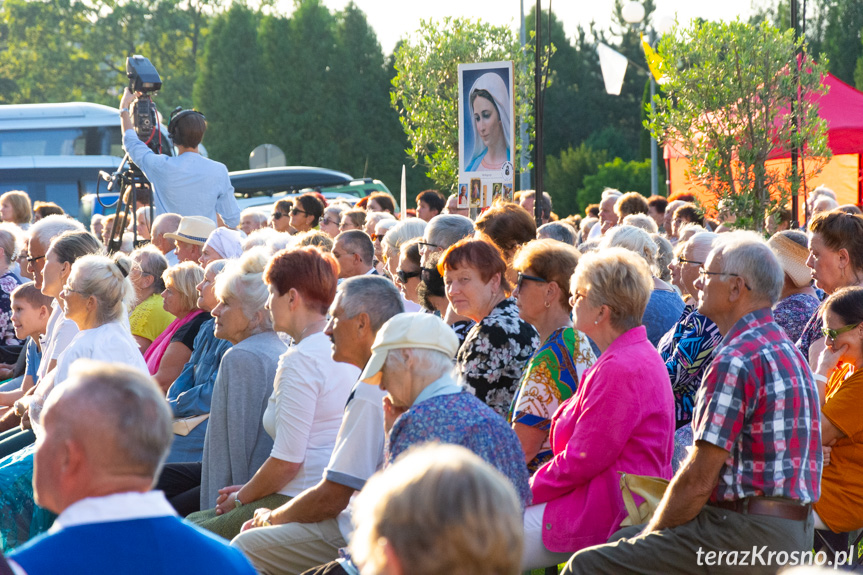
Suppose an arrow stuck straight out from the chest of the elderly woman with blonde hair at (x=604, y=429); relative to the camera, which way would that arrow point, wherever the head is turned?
to the viewer's left

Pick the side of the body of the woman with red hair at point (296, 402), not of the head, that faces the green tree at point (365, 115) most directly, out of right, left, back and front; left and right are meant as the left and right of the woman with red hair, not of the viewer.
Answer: right

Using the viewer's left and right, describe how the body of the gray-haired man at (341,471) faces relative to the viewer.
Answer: facing to the left of the viewer

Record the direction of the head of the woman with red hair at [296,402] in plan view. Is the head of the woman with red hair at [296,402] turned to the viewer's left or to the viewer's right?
to the viewer's left

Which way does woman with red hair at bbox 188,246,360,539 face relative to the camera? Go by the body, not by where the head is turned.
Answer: to the viewer's left

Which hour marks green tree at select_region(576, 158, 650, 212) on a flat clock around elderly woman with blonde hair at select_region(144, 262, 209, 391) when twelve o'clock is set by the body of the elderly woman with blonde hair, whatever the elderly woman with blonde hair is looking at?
The green tree is roughly at 4 o'clock from the elderly woman with blonde hair.

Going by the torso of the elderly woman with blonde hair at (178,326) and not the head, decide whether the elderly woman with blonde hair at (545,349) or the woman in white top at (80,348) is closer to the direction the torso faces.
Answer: the woman in white top

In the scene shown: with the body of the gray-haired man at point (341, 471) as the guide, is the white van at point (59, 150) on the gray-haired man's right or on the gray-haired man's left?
on the gray-haired man's right

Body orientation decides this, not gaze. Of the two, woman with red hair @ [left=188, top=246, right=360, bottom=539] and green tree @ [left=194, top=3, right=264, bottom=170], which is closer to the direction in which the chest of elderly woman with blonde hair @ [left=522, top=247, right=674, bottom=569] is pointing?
the woman with red hair

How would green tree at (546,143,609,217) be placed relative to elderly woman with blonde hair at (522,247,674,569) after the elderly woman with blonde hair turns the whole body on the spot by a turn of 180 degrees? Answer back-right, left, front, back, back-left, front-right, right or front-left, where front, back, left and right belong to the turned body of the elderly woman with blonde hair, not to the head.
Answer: left

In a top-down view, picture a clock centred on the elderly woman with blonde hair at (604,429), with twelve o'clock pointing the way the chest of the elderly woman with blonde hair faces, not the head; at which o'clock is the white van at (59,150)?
The white van is roughly at 2 o'clock from the elderly woman with blonde hair.

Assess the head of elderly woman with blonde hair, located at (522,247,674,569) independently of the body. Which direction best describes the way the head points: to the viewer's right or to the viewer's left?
to the viewer's left

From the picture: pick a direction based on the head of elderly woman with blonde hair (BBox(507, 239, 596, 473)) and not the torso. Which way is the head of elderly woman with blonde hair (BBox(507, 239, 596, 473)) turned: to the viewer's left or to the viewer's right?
to the viewer's left

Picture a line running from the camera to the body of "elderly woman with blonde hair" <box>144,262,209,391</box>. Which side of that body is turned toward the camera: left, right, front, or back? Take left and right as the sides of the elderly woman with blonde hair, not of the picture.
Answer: left
